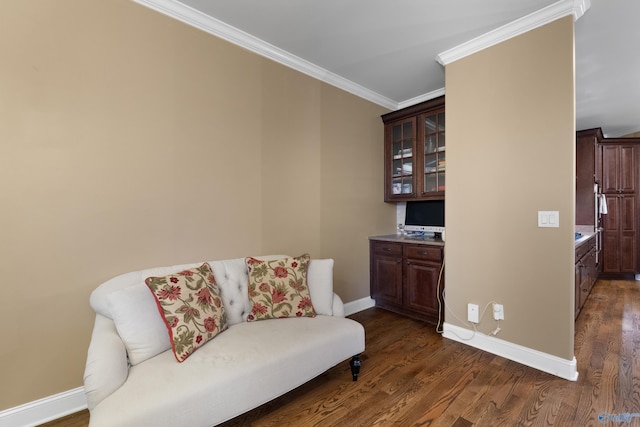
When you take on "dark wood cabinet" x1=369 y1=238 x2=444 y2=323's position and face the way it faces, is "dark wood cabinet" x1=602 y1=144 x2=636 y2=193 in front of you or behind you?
behind

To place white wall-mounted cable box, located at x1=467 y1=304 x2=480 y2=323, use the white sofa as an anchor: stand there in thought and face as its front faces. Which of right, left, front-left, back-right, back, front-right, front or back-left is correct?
front-left

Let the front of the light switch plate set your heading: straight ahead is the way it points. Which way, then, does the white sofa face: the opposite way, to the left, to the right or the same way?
to the left

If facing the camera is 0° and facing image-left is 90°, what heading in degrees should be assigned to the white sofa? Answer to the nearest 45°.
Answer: approximately 315°

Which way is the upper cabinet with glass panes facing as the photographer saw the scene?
facing the viewer and to the left of the viewer

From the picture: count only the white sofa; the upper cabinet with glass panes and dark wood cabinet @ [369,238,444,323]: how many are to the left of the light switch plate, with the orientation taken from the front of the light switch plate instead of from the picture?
0

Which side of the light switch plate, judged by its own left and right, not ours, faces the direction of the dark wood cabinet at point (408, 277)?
right

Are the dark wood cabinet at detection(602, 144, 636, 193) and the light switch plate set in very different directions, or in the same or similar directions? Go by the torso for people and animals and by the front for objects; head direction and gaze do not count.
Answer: same or similar directions

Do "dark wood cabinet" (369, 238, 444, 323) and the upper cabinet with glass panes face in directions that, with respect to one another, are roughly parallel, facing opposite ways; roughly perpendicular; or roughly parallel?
roughly parallel

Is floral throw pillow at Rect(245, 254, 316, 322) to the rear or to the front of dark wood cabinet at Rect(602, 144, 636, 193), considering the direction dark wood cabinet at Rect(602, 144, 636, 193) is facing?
to the front

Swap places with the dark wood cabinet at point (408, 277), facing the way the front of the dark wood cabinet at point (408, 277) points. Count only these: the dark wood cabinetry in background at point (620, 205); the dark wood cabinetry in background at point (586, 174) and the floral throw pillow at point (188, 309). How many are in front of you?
1

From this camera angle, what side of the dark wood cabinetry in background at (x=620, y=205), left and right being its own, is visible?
front

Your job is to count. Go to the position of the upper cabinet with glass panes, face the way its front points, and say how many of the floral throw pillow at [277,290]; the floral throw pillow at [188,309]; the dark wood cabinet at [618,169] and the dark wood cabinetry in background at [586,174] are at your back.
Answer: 2

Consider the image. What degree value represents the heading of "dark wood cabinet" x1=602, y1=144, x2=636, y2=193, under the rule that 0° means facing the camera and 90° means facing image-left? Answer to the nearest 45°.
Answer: approximately 0°

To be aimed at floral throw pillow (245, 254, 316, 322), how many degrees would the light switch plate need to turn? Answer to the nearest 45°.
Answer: approximately 45° to its right

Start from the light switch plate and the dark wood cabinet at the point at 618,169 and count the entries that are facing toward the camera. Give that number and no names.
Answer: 2

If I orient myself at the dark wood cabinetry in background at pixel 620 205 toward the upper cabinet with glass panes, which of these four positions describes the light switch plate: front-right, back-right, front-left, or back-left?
front-left

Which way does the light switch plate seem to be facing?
toward the camera

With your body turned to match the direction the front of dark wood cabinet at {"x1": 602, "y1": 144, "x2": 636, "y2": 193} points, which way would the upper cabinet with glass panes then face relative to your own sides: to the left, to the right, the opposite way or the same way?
the same way

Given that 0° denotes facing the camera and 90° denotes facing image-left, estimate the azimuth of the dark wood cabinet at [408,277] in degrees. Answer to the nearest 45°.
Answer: approximately 45°

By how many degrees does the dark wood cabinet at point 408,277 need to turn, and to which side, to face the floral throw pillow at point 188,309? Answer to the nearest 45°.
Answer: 0° — it already faces it
